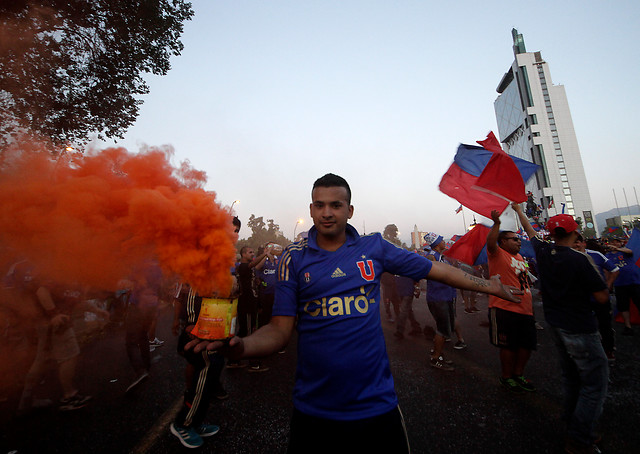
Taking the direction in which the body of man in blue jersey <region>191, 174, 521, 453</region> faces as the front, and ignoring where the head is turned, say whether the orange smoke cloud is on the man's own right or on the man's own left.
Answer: on the man's own right

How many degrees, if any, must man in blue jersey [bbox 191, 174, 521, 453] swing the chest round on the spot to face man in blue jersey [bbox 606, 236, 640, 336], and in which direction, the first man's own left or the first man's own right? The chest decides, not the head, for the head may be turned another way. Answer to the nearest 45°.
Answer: approximately 135° to the first man's own left

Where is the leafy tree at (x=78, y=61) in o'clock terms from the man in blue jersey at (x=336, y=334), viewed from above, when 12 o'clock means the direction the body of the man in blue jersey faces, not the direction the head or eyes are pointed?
The leafy tree is roughly at 4 o'clock from the man in blue jersey.

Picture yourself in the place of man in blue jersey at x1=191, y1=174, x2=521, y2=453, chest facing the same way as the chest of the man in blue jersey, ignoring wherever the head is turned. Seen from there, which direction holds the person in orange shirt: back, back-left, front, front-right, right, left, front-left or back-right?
back-left

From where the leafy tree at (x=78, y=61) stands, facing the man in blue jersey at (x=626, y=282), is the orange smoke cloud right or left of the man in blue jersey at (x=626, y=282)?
right

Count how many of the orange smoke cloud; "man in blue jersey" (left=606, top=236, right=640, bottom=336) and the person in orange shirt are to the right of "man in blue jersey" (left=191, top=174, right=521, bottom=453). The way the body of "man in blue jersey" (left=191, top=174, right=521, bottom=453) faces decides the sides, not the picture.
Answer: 1

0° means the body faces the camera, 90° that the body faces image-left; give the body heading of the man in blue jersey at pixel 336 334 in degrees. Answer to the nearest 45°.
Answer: approximately 0°
